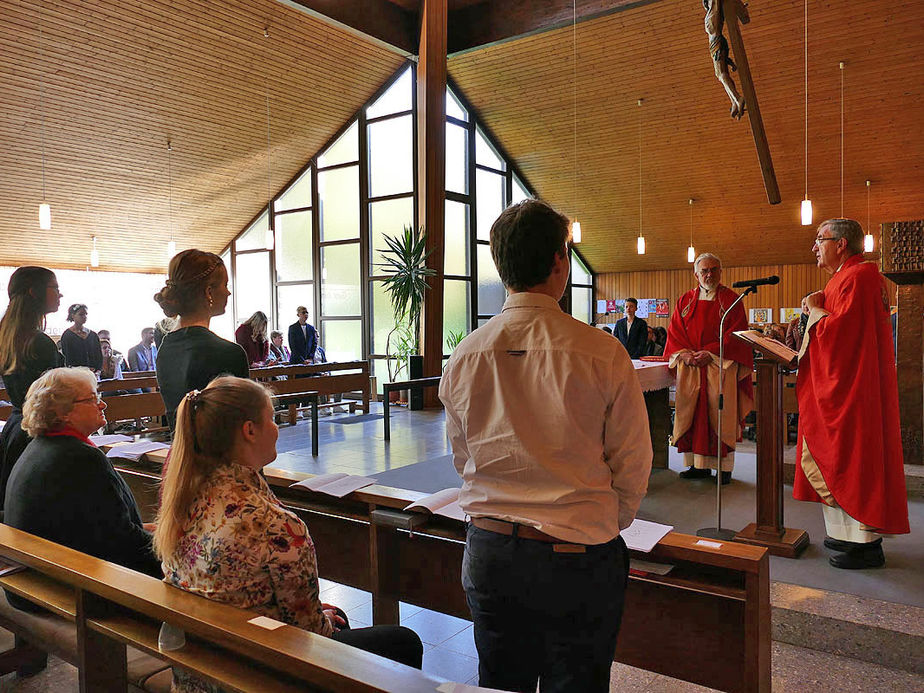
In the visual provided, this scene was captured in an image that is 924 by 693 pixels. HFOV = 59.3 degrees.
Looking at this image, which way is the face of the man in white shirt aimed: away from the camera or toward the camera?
away from the camera

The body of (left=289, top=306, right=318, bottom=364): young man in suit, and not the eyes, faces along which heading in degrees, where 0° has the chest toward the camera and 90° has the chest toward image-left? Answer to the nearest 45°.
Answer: approximately 315°

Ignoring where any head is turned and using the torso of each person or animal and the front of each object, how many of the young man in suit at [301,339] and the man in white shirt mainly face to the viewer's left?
0

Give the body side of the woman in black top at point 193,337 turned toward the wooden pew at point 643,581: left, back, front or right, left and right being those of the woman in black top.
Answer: right

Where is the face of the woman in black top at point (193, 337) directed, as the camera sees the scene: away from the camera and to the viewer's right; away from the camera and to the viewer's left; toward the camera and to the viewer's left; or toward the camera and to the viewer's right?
away from the camera and to the viewer's right

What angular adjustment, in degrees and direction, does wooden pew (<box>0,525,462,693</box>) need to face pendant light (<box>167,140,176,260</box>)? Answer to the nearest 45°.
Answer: approximately 45° to its left

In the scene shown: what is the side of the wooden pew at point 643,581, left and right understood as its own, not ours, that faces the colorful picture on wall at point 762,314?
front
